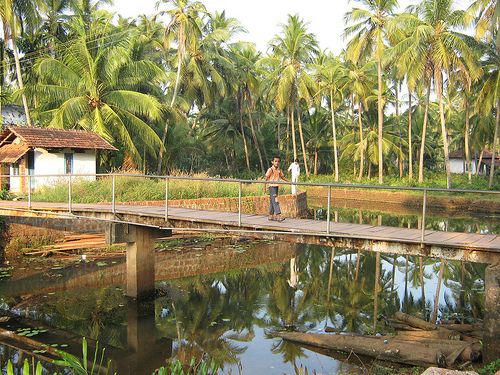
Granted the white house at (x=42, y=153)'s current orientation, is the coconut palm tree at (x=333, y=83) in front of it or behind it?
behind

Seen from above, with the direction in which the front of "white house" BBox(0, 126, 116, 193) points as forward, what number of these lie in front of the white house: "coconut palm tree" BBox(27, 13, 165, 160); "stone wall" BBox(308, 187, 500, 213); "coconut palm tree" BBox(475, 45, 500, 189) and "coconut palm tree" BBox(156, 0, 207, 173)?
0

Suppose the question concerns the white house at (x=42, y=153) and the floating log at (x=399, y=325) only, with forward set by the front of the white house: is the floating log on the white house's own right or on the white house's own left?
on the white house's own left

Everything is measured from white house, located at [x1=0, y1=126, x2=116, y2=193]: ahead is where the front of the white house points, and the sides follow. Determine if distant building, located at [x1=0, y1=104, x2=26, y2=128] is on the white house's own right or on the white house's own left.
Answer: on the white house's own right

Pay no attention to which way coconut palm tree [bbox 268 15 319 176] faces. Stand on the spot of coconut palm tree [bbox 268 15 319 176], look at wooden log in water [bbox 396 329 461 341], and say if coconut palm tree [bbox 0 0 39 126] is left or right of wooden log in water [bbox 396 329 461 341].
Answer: right

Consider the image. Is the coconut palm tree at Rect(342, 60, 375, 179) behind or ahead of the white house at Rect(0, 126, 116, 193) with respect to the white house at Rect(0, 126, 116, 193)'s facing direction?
behind

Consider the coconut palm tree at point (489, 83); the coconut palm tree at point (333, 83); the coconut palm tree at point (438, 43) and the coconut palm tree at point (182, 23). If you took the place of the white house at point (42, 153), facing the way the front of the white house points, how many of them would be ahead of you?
0

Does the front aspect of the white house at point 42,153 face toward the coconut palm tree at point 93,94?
no

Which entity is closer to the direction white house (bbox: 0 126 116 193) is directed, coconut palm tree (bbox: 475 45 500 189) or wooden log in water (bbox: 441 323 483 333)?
the wooden log in water

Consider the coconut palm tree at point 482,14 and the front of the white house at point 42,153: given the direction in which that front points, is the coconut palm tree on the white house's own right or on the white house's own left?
on the white house's own left

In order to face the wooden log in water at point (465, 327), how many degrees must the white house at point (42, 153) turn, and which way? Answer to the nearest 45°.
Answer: approximately 90° to its left

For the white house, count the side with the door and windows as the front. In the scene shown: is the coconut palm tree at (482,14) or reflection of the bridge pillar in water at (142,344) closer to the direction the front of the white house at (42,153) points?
the reflection of the bridge pillar in water

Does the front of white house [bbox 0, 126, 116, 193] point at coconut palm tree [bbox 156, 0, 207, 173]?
no
